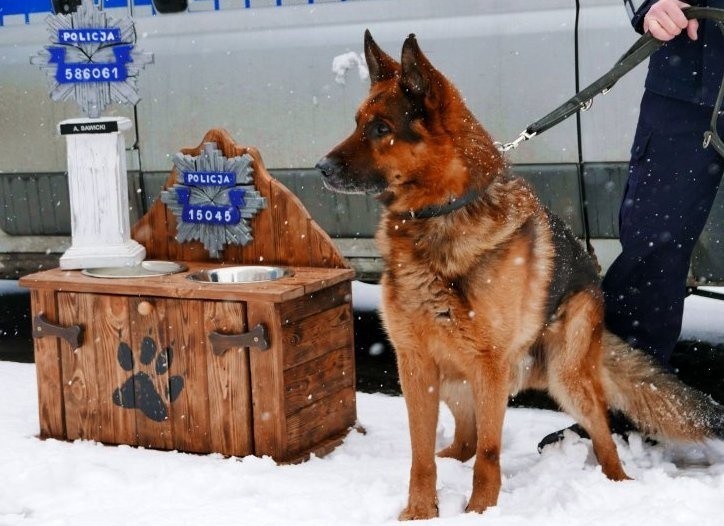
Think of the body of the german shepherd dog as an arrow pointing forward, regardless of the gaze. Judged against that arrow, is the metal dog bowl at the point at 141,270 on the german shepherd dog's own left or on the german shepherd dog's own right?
on the german shepherd dog's own right

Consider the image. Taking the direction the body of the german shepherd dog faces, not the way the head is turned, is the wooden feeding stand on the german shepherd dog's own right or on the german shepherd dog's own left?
on the german shepherd dog's own right

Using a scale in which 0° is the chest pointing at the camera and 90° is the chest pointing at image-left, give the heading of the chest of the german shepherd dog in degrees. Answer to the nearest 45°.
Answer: approximately 45°

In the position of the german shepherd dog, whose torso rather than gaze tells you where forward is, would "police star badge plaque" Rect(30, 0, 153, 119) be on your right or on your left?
on your right

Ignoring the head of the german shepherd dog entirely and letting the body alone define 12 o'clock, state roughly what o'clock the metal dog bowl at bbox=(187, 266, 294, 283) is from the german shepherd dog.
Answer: The metal dog bowl is roughly at 3 o'clock from the german shepherd dog.

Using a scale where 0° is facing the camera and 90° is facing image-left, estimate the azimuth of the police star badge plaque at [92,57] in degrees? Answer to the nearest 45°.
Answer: approximately 0°
